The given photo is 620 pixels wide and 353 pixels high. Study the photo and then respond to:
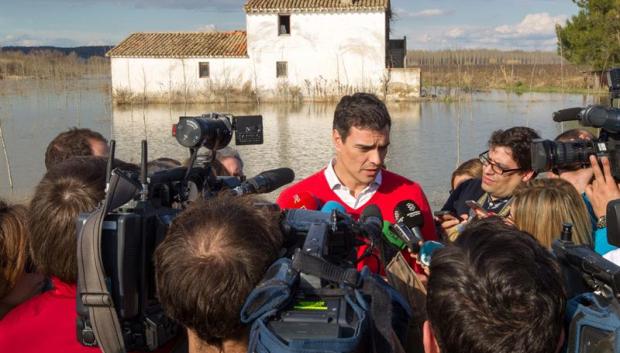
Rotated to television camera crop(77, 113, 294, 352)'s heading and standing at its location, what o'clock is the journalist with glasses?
The journalist with glasses is roughly at 12 o'clock from the television camera.

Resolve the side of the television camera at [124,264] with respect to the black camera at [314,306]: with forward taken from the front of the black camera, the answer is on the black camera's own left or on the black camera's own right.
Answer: on the black camera's own left

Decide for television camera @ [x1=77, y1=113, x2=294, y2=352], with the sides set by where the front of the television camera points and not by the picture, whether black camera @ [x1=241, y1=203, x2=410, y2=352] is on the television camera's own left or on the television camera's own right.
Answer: on the television camera's own right

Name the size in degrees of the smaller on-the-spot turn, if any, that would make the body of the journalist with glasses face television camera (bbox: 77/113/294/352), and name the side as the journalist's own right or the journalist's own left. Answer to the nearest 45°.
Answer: approximately 45° to the journalist's own left

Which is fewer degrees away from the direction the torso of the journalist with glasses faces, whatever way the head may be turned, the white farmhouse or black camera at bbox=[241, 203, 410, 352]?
the black camera

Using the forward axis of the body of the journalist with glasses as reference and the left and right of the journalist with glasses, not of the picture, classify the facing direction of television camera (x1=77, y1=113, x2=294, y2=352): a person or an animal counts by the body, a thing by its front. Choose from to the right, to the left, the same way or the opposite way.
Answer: the opposite way

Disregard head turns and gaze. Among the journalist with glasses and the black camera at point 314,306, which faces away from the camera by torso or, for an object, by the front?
the black camera

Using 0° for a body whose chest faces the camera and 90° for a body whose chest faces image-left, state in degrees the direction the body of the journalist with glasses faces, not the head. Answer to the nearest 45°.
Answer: approximately 45°

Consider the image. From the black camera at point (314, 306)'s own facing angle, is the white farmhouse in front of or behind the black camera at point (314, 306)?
in front

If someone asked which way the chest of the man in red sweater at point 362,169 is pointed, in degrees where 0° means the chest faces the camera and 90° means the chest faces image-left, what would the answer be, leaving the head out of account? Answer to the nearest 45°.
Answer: approximately 0°

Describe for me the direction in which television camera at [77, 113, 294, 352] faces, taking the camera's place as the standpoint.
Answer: facing away from the viewer and to the right of the viewer

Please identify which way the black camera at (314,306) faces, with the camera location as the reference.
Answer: facing away from the viewer
